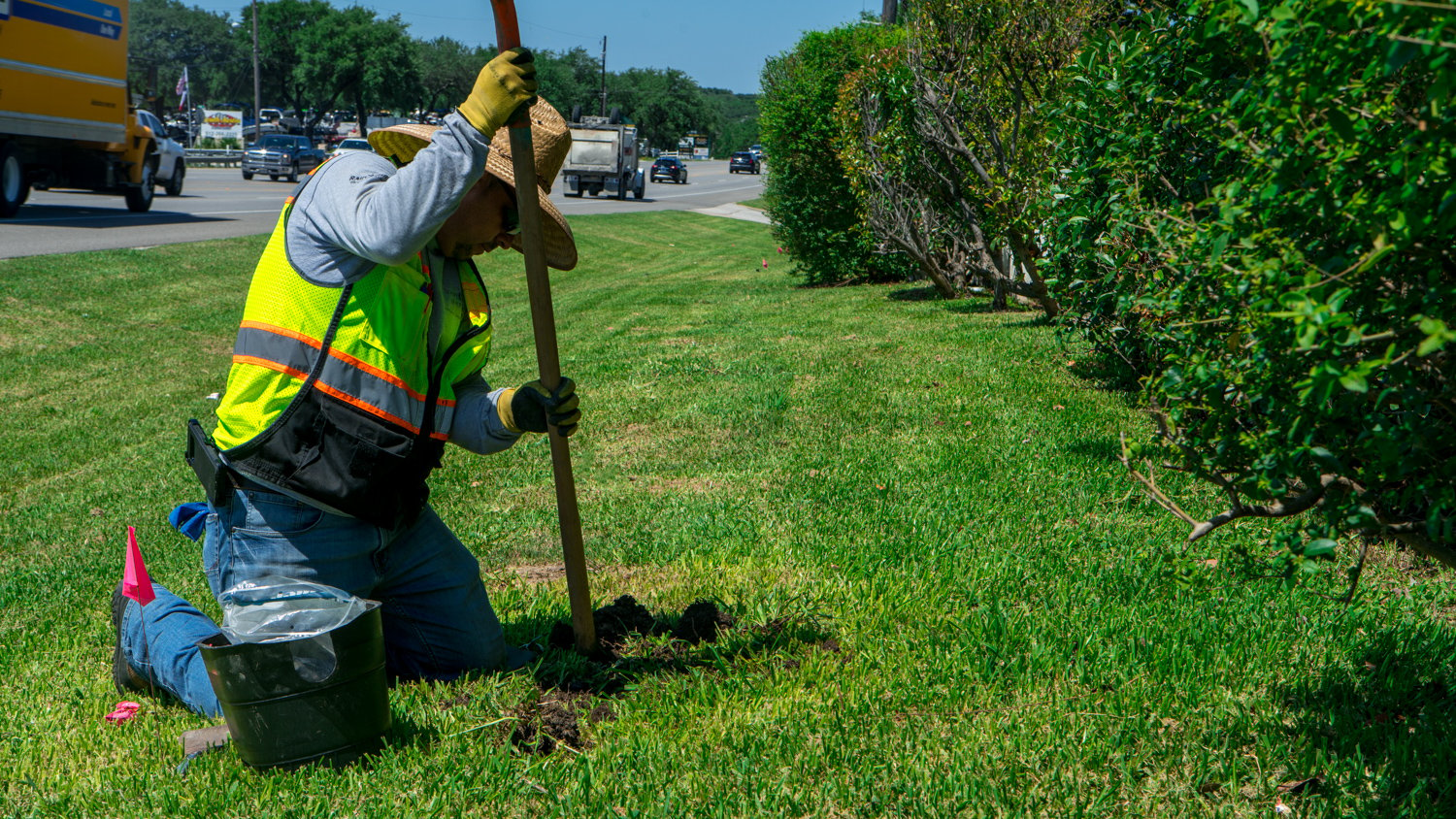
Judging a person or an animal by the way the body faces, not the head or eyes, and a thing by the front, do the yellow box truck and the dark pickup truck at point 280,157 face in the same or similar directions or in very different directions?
very different directions

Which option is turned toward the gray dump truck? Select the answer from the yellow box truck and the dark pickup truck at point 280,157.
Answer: the yellow box truck

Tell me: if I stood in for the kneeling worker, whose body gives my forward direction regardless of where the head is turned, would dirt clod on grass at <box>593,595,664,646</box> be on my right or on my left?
on my left

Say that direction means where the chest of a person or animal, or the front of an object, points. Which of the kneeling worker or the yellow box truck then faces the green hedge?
the kneeling worker

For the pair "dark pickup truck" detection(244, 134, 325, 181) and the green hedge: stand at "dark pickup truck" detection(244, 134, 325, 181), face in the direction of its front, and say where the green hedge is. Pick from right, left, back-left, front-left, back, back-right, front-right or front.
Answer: front-left

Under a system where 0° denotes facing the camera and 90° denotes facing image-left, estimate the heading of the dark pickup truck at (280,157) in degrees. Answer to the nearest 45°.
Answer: approximately 45°

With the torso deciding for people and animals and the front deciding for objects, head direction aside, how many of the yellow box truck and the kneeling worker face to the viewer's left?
0

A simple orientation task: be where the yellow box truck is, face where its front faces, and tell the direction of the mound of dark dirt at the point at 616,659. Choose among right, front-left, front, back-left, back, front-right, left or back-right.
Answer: back-right

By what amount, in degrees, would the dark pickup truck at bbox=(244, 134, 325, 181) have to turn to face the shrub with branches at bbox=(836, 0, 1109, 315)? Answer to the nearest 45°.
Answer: approximately 45° to its left

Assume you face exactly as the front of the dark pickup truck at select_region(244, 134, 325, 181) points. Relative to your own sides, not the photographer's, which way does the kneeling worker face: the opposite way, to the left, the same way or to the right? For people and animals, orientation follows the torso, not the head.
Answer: to the left

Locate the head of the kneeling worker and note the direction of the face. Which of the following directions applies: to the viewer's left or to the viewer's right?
to the viewer's right

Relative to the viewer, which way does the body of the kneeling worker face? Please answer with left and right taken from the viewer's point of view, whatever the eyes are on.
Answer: facing the viewer and to the right of the viewer

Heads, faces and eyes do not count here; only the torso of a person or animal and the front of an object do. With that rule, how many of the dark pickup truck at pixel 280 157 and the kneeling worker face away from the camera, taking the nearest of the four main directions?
0

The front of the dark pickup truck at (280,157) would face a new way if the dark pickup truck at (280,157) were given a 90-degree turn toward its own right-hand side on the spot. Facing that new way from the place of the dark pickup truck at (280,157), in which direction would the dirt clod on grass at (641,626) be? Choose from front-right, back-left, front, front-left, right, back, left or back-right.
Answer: back-left

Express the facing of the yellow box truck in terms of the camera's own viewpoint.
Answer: facing away from the viewer and to the right of the viewer
